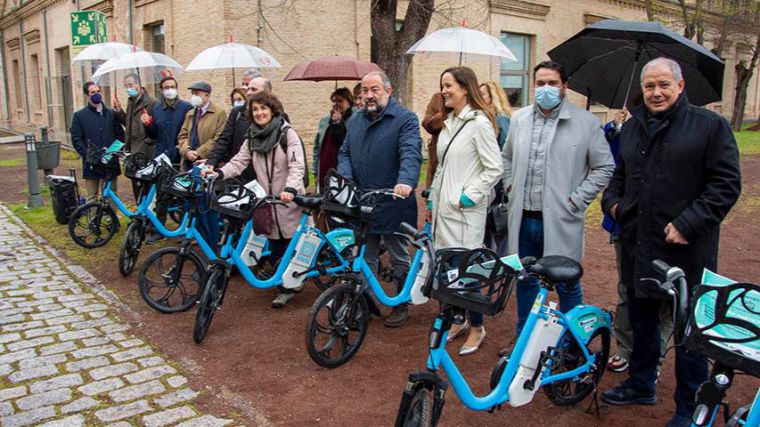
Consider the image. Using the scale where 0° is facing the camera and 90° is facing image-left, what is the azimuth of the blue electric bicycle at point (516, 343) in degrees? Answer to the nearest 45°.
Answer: approximately 45°

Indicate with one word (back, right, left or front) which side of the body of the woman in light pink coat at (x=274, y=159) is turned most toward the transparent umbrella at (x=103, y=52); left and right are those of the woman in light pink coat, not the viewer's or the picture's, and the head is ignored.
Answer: right

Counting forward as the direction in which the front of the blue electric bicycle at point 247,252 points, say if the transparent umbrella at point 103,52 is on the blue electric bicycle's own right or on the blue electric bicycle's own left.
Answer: on the blue electric bicycle's own right

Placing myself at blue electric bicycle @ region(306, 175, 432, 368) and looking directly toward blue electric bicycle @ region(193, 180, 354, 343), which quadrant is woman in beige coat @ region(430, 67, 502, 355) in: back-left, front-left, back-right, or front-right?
back-right

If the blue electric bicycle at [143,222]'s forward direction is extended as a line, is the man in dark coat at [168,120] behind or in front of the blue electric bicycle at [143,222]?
behind

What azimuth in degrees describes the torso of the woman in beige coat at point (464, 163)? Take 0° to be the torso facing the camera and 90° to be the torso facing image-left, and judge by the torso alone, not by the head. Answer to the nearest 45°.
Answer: approximately 45°

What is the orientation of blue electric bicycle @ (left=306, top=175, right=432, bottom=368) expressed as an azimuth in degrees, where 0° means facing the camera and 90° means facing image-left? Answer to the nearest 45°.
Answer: approximately 45°

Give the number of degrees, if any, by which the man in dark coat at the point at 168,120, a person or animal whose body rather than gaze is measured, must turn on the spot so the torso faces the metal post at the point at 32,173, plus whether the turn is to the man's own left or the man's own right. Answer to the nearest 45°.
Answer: approximately 135° to the man's own right

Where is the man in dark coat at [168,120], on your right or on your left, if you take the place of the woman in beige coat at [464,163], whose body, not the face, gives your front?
on your right

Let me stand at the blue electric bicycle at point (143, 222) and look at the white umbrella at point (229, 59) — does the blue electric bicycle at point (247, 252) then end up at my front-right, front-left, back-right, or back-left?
back-right

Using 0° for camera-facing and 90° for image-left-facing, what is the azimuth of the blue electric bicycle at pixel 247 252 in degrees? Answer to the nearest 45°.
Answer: approximately 45°
